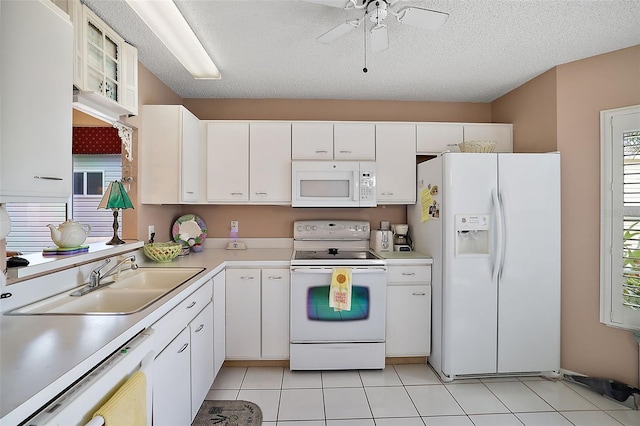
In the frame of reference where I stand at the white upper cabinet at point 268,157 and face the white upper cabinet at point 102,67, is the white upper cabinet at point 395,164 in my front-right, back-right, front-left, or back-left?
back-left

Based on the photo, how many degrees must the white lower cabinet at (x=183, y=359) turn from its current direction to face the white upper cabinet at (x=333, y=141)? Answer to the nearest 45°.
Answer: approximately 90° to its left

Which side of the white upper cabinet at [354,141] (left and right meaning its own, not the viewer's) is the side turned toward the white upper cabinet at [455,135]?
left

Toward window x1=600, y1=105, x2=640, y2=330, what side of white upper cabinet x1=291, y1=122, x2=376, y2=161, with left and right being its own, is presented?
left

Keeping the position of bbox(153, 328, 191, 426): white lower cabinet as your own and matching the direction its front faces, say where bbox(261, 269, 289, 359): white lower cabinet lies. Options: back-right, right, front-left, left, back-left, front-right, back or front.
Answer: left

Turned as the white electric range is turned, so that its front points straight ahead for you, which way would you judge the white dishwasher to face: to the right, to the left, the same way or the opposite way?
to the left

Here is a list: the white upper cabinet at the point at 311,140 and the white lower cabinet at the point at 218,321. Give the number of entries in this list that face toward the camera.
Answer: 1

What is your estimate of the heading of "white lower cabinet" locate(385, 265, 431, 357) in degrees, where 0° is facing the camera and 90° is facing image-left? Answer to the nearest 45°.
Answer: approximately 0°

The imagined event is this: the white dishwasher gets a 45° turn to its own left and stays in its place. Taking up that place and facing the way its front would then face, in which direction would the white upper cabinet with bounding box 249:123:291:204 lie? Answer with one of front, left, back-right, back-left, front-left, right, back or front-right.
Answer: front-left

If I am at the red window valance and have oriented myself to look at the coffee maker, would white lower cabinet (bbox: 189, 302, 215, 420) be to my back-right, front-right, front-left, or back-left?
front-right

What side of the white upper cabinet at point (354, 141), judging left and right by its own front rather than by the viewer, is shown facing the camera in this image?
front

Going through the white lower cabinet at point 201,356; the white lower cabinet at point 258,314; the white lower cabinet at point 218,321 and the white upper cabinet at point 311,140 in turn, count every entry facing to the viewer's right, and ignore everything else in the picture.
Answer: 2

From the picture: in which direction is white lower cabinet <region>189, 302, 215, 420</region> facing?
to the viewer's right
